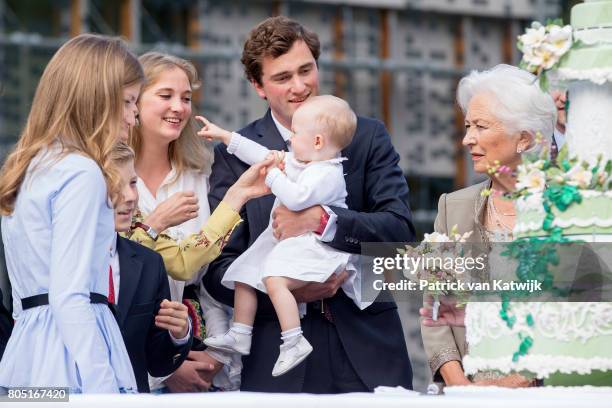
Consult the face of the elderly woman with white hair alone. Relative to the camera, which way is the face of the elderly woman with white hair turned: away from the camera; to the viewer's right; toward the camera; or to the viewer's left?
to the viewer's left

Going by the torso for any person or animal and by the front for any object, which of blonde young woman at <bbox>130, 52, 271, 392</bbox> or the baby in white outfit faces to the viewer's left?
the baby in white outfit

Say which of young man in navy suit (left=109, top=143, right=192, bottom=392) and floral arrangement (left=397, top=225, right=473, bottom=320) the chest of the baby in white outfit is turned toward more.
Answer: the young man in navy suit

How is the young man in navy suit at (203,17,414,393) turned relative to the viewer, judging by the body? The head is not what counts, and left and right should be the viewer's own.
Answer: facing the viewer

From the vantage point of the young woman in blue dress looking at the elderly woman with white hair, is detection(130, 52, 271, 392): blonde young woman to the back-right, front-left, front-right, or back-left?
front-left

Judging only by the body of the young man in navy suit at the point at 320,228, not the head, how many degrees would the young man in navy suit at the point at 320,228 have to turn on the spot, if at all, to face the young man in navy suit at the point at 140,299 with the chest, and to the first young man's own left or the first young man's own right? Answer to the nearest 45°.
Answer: approximately 45° to the first young man's own right

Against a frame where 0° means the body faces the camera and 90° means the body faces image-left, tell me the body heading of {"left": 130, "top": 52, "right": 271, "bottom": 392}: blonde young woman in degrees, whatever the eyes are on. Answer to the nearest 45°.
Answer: approximately 315°

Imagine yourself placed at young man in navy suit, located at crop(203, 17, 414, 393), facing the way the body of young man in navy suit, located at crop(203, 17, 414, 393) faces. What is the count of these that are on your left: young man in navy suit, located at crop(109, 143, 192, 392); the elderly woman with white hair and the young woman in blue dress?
1

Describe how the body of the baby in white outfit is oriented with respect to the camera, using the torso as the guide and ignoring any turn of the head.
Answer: to the viewer's left
